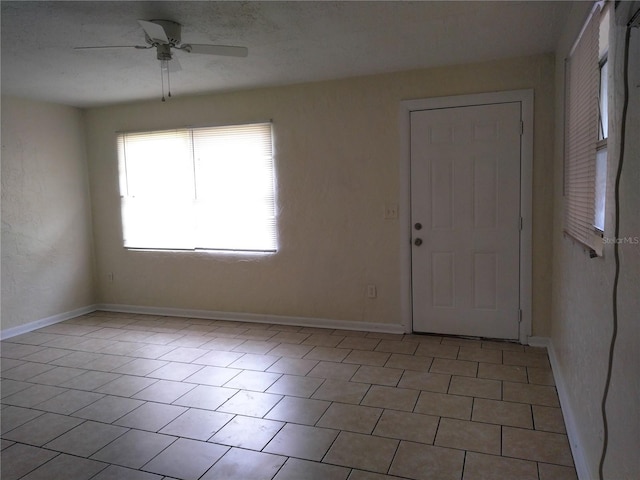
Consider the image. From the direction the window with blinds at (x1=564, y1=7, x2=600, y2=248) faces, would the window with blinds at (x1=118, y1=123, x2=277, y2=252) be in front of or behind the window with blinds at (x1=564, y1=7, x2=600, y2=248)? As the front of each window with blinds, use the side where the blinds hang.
in front

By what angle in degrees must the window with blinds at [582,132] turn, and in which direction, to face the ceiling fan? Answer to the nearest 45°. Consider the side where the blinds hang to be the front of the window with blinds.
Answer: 0° — it already faces it

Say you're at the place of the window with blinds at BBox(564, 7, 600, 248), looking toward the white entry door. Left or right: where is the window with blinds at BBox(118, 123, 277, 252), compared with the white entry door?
left

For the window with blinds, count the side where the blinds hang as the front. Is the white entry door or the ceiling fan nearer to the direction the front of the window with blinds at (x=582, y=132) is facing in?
the ceiling fan

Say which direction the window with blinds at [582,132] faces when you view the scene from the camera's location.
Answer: facing to the left of the viewer

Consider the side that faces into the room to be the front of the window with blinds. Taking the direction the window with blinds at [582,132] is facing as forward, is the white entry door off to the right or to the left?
on its right

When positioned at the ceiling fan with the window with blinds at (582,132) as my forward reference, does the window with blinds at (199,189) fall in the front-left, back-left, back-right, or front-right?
back-left
